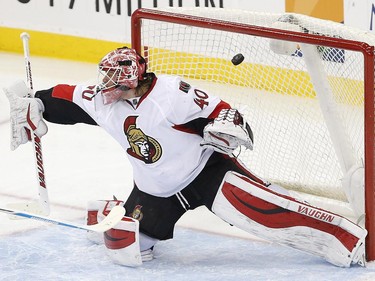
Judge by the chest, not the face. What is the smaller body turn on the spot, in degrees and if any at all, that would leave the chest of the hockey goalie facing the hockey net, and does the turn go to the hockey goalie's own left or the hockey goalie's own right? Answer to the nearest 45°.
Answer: approximately 180°

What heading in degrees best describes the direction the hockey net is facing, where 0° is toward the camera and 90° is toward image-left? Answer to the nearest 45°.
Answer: approximately 45°

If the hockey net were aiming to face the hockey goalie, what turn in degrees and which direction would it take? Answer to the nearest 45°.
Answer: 0° — it already faces them

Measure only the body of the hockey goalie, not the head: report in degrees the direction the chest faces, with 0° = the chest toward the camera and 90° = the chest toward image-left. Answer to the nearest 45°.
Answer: approximately 45°
